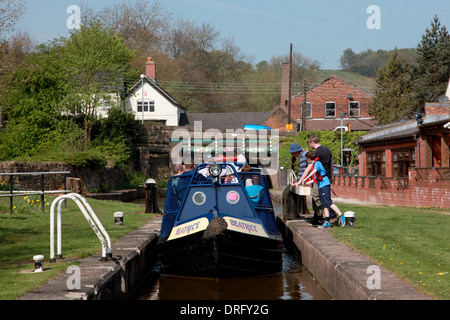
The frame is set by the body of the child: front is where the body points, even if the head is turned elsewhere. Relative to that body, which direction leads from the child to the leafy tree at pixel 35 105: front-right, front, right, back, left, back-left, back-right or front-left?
front-right

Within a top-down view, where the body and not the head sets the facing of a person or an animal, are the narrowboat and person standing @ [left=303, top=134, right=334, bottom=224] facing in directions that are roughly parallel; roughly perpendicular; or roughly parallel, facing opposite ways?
roughly perpendicular

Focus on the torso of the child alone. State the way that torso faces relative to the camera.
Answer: to the viewer's left

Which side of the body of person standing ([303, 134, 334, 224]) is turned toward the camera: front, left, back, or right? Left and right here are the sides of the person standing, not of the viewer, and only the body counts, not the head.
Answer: left

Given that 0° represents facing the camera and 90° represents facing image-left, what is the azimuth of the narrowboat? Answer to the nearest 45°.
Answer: approximately 0°

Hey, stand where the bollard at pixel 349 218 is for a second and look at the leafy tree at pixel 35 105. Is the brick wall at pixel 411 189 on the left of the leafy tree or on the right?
right

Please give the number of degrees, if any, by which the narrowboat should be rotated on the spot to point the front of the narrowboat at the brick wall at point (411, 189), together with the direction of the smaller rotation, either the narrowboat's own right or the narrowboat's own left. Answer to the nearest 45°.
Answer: approximately 135° to the narrowboat's own left
